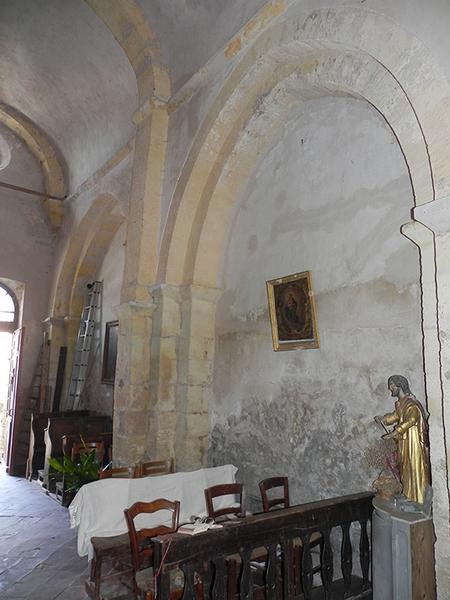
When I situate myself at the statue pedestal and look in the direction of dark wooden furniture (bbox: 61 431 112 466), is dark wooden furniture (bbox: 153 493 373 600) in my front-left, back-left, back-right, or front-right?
front-left

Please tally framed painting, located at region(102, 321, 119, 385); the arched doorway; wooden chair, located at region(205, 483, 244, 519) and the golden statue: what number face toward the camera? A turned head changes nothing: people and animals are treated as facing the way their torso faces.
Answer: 1

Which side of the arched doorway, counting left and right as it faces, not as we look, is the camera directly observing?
front

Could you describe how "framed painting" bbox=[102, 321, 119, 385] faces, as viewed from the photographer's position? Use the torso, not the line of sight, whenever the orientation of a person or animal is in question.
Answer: facing to the left of the viewer

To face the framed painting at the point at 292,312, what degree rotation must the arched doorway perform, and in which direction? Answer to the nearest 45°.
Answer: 0° — it already faces it

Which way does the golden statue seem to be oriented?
to the viewer's left

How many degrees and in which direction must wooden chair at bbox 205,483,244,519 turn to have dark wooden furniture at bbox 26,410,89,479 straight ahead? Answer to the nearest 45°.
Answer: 0° — it already faces it

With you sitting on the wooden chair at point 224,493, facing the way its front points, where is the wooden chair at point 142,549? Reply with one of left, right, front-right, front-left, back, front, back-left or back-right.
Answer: left

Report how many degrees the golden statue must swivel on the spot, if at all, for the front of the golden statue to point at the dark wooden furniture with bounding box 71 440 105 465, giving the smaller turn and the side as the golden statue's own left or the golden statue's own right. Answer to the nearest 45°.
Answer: approximately 45° to the golden statue's own right

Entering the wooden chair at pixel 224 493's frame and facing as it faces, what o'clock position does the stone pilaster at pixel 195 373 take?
The stone pilaster is roughly at 1 o'clock from the wooden chair.

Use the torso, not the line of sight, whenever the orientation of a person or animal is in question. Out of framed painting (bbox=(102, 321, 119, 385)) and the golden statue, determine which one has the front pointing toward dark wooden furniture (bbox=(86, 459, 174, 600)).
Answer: the golden statue

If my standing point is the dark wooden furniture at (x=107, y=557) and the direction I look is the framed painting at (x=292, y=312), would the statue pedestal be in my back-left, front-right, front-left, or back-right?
front-right

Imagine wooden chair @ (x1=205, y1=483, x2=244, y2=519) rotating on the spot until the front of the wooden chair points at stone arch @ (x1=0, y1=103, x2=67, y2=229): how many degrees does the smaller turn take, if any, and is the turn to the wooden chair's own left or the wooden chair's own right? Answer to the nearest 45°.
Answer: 0° — it already faces it
